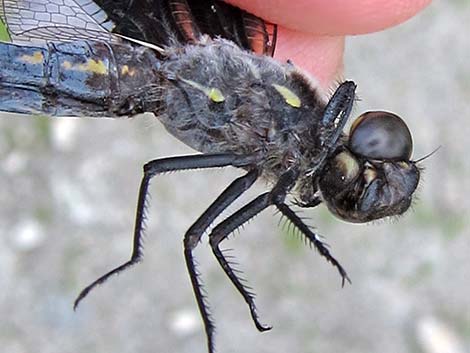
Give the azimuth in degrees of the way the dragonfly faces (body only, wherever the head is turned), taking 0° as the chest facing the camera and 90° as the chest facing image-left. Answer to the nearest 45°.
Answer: approximately 270°
